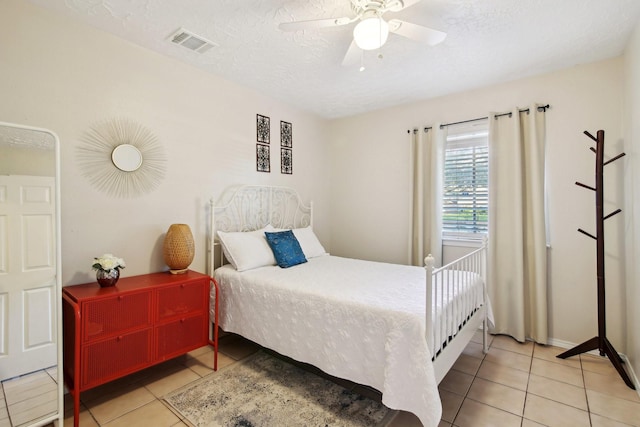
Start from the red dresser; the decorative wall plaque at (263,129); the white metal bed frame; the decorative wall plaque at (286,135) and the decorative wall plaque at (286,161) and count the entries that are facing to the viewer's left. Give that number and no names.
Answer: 0

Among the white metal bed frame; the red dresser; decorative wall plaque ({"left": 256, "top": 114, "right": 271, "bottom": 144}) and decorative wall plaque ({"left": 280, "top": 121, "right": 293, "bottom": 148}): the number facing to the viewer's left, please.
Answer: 0

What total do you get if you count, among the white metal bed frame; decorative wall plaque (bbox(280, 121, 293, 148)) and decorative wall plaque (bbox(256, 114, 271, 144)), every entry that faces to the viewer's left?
0

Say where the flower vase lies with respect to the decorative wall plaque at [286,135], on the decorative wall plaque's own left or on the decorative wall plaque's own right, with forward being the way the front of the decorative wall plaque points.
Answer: on the decorative wall plaque's own right

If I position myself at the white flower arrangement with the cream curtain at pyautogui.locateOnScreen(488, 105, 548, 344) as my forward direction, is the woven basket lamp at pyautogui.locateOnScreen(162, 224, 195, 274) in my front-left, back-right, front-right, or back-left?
front-left

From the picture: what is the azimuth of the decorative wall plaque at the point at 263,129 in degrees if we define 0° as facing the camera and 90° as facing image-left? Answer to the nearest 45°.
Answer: approximately 315°

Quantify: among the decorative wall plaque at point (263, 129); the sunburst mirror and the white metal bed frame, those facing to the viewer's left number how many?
0

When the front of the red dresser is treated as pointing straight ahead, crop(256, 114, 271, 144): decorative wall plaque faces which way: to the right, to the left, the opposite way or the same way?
the same way

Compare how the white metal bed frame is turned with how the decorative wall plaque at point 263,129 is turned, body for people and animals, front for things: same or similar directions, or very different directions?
same or similar directions

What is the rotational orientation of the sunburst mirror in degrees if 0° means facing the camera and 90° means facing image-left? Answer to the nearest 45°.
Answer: approximately 315°

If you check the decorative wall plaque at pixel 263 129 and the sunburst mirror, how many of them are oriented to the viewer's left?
0

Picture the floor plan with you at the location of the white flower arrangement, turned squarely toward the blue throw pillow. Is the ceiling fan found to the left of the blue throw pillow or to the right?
right

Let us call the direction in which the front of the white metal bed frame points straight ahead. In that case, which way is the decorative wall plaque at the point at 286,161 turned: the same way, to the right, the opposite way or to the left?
the same way

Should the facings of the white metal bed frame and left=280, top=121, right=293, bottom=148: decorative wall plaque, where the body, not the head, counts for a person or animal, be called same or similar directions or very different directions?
same or similar directions
